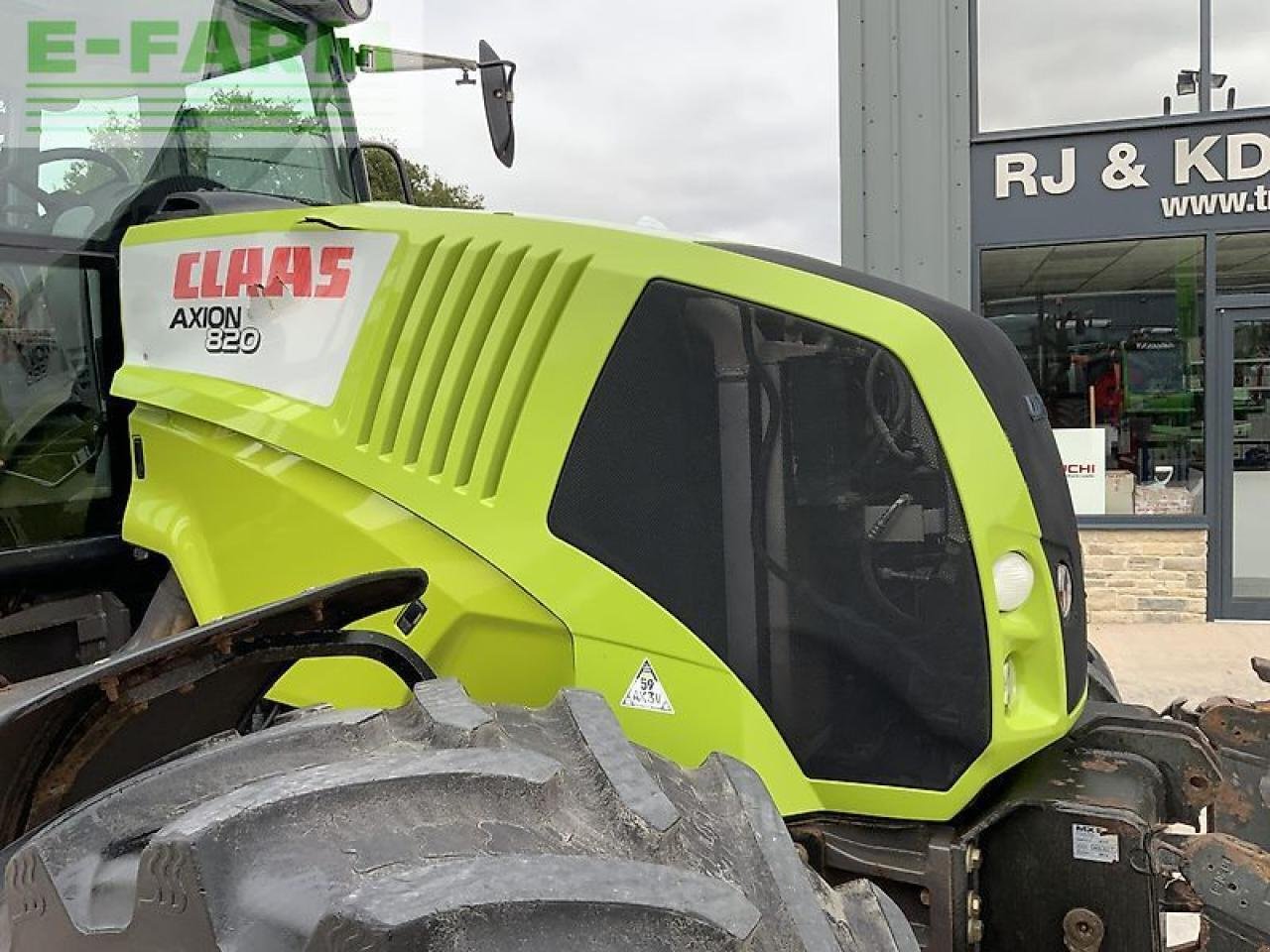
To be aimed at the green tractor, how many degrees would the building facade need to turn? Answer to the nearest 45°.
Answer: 0° — it already faces it

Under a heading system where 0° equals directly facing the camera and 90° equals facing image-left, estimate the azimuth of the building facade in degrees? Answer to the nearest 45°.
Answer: approximately 0°
